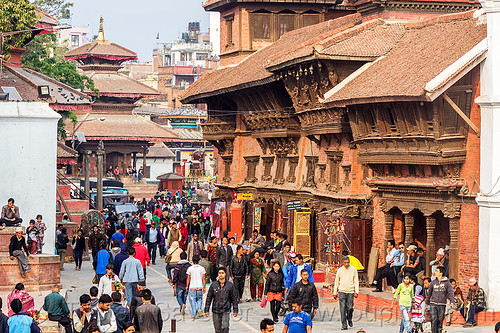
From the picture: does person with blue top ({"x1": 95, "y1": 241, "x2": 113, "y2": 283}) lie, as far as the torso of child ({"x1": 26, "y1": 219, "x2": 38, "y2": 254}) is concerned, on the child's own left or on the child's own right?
on the child's own left

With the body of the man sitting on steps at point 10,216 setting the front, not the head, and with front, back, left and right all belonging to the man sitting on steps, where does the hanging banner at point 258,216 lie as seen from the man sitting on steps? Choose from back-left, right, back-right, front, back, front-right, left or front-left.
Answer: back-left

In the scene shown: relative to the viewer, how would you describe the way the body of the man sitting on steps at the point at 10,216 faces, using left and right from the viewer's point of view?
facing the viewer

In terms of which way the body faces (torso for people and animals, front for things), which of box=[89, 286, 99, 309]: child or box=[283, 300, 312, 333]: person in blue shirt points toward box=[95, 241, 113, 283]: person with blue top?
the child

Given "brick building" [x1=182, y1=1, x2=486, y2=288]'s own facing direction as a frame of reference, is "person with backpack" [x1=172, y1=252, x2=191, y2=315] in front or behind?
in front

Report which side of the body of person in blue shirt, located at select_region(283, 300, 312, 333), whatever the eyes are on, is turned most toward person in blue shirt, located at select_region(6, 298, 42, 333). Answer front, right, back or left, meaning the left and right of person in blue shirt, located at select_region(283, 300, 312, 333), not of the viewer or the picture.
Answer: right

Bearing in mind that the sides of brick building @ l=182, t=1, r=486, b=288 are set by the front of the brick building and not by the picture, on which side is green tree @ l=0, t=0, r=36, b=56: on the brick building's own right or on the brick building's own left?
on the brick building's own right

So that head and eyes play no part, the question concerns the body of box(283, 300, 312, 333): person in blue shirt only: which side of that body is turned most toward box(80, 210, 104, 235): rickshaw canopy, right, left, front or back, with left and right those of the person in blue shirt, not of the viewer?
back

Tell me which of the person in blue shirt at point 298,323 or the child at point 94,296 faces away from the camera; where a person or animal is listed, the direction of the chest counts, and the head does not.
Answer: the child

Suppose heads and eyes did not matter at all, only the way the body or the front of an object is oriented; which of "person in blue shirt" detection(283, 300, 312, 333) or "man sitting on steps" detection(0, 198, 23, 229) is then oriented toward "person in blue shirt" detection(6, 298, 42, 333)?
the man sitting on steps
